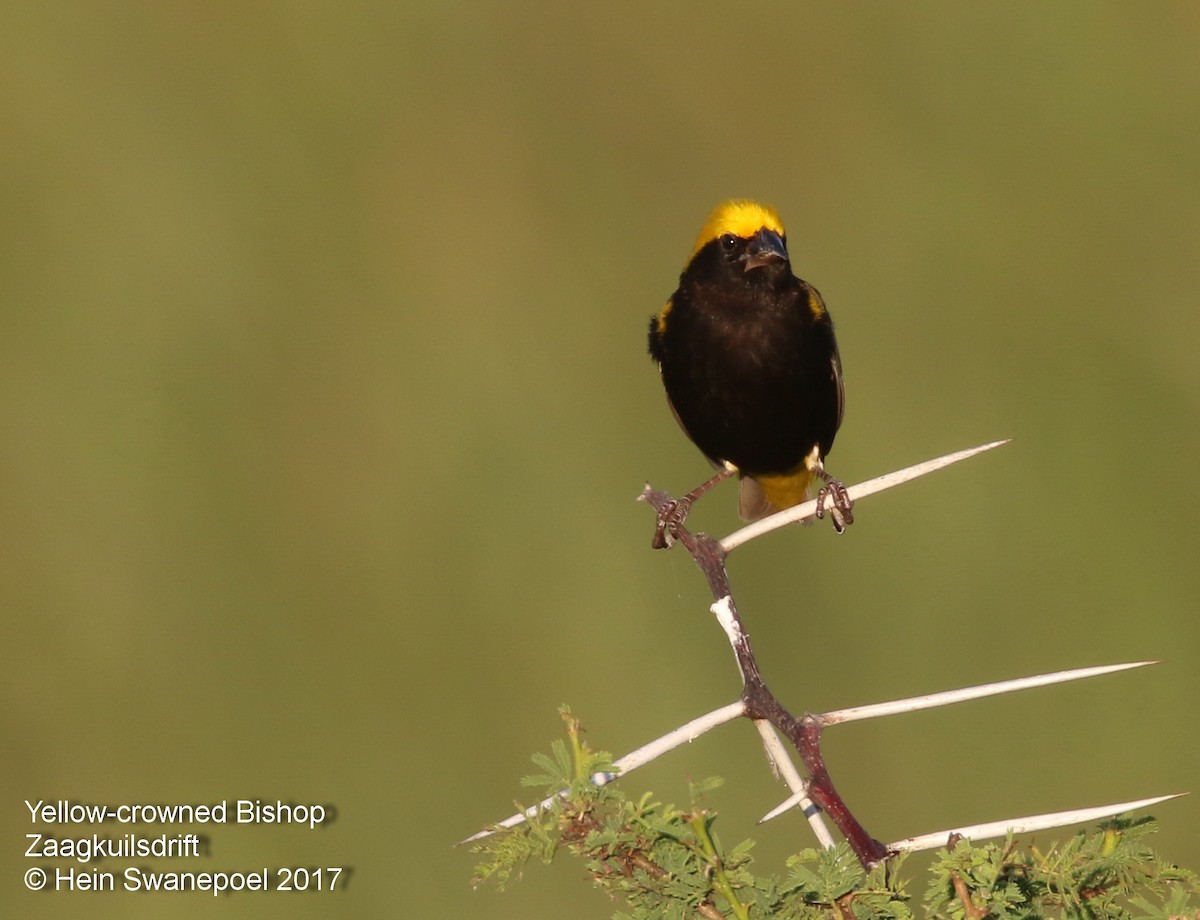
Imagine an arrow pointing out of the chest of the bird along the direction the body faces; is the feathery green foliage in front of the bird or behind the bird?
in front

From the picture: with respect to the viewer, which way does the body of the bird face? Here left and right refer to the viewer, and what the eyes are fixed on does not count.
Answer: facing the viewer
